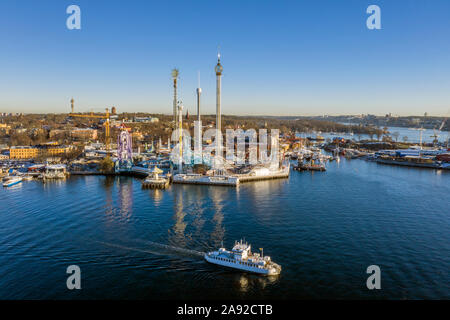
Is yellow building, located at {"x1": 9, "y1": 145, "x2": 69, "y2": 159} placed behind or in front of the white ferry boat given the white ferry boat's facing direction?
behind

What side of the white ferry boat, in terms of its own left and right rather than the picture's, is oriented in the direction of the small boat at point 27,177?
back

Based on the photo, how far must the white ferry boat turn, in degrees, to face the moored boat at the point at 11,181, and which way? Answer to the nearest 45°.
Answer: approximately 180°

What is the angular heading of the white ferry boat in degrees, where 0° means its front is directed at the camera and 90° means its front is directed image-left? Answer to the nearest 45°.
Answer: approximately 315°

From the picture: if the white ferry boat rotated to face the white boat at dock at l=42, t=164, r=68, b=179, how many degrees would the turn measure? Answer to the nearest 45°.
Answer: approximately 180°
